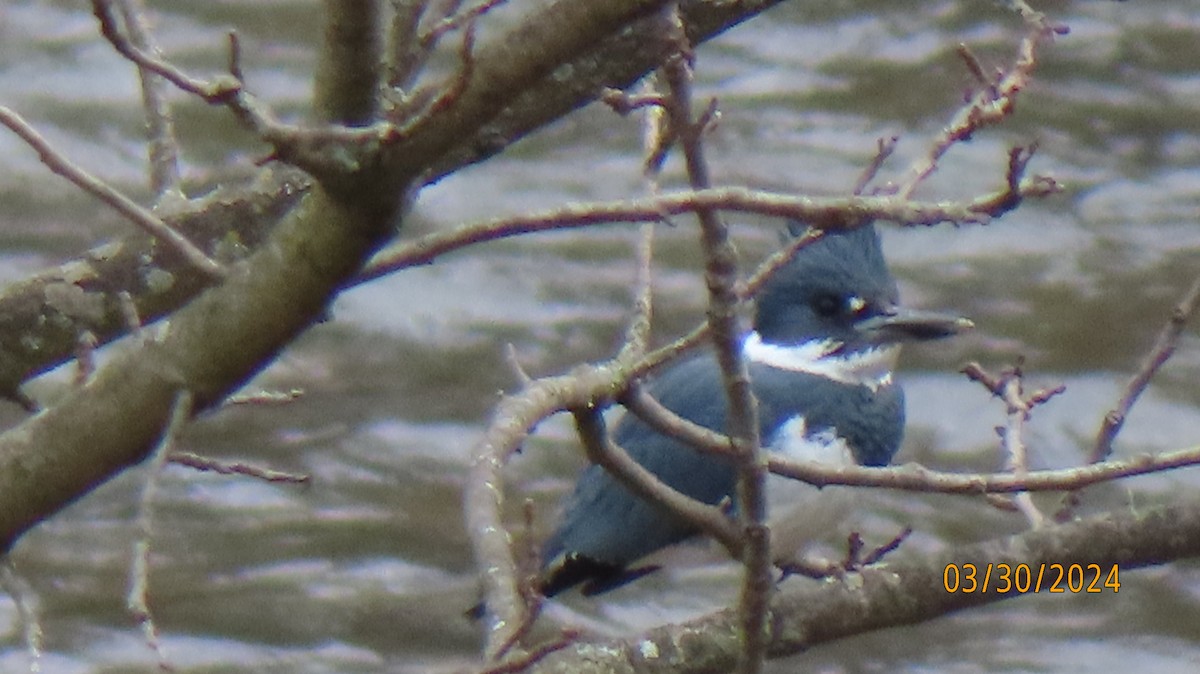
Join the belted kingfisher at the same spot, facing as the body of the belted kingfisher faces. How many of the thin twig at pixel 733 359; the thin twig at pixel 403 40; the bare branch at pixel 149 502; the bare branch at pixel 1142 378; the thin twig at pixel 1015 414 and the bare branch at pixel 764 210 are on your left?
0

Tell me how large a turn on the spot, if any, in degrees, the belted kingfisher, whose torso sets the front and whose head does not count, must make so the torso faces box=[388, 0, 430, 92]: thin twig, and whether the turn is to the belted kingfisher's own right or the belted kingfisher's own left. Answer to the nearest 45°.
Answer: approximately 90° to the belted kingfisher's own right

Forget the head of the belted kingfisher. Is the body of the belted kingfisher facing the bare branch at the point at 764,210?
no

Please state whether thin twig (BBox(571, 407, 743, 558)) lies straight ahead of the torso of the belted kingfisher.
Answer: no

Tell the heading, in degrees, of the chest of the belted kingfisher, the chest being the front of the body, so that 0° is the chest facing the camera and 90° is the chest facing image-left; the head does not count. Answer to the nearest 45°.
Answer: approximately 270°

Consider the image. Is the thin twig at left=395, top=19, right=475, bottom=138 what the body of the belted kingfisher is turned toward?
no

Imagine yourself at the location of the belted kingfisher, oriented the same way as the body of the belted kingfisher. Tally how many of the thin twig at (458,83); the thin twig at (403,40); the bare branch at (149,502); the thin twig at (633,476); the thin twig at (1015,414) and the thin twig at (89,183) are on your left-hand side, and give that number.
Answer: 0

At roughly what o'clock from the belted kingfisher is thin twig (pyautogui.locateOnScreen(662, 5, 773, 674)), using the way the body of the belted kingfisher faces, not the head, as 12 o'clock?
The thin twig is roughly at 3 o'clock from the belted kingfisher.
